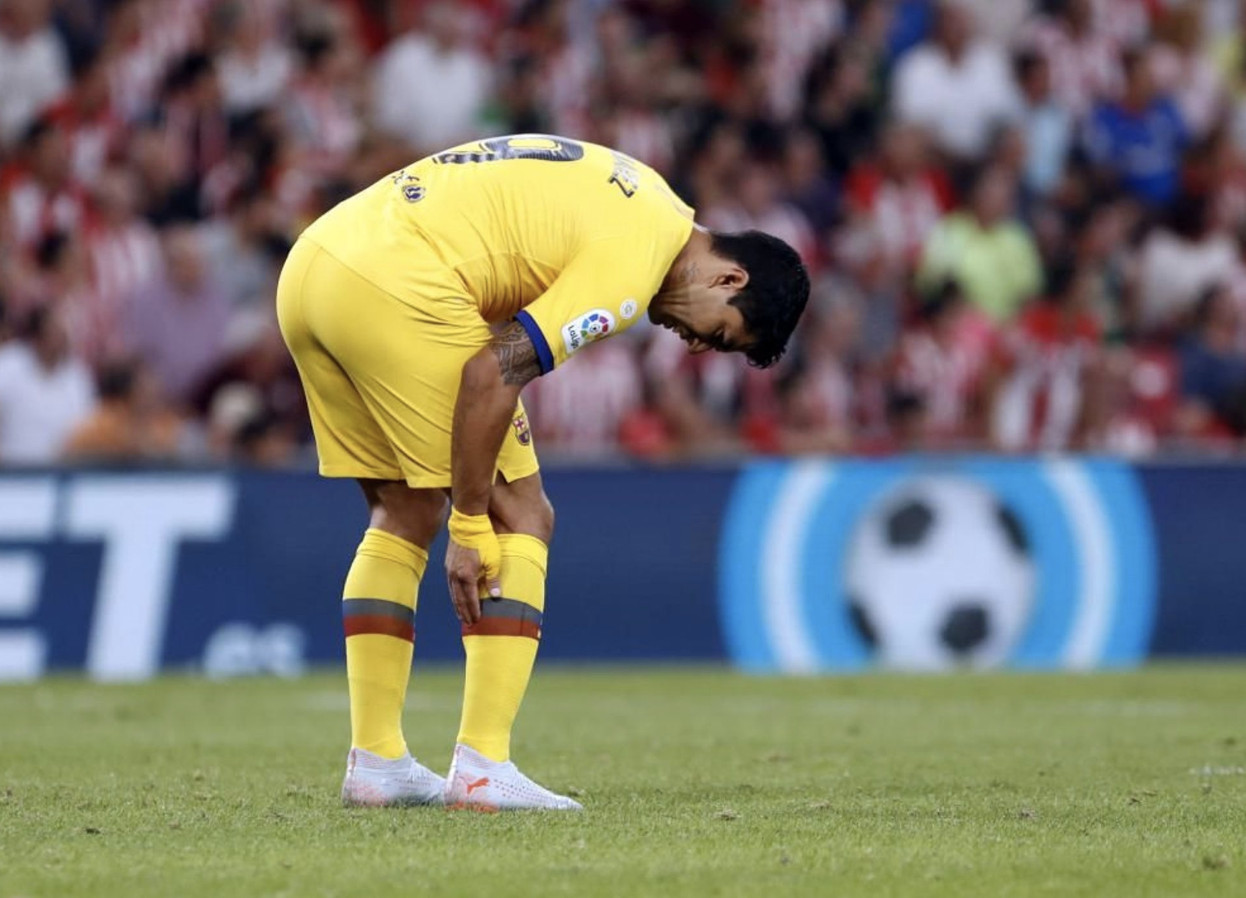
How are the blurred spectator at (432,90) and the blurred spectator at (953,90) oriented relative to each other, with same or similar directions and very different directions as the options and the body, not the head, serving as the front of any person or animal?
same or similar directions

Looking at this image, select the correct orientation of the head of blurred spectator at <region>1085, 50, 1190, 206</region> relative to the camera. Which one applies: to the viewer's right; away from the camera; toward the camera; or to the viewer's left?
toward the camera

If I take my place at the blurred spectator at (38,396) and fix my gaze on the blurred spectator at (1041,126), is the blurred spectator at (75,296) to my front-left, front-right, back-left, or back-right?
front-left

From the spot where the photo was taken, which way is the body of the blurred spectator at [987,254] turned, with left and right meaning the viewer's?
facing the viewer

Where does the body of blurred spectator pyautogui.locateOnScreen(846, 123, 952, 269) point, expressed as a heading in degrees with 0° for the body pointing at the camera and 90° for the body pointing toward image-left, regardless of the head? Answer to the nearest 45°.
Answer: approximately 0°

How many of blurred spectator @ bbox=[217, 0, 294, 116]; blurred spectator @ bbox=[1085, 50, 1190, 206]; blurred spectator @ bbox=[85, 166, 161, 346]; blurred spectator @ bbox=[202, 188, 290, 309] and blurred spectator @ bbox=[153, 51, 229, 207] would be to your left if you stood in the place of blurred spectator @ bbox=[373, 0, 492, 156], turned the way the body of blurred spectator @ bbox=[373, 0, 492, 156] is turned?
1

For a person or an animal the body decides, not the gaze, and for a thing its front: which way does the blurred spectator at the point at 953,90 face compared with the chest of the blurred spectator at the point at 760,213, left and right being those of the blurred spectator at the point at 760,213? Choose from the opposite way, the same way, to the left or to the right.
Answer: the same way

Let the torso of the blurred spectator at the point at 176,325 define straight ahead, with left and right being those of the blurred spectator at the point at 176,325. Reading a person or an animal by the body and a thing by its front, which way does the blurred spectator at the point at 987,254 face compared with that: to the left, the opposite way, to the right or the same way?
the same way

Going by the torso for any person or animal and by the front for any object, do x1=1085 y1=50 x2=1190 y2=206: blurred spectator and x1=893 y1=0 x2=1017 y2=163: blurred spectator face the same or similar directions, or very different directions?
same or similar directions

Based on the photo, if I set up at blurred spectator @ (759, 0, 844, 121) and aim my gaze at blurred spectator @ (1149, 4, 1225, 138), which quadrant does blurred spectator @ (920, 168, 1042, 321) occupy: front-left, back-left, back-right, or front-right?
front-right

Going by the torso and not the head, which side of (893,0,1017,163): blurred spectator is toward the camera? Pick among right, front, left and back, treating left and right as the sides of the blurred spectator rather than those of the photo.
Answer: front

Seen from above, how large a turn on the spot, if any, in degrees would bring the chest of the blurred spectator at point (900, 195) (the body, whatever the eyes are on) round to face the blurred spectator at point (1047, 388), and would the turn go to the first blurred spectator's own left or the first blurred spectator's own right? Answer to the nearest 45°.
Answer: approximately 45° to the first blurred spectator's own left

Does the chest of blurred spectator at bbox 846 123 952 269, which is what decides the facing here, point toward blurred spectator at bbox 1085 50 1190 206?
no

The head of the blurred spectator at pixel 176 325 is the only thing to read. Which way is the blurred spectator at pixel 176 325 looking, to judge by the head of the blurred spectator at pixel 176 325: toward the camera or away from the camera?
toward the camera

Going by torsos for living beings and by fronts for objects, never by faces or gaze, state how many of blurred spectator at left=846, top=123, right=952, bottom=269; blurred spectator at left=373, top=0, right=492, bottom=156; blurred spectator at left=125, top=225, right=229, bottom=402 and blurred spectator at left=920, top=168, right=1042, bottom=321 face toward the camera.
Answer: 4

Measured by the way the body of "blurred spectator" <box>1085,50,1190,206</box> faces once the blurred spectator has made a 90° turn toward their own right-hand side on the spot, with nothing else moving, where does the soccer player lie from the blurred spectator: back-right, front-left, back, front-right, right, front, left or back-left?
left
